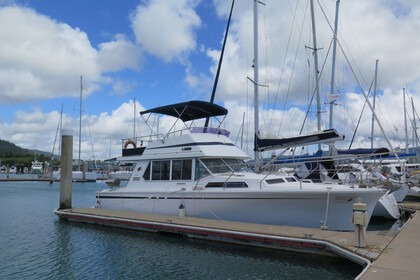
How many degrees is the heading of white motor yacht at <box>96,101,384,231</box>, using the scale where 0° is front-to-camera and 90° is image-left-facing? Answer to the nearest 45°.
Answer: approximately 315°

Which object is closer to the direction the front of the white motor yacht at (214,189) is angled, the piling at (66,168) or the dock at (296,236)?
the dock

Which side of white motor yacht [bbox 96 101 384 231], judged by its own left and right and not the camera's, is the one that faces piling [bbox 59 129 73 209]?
back
